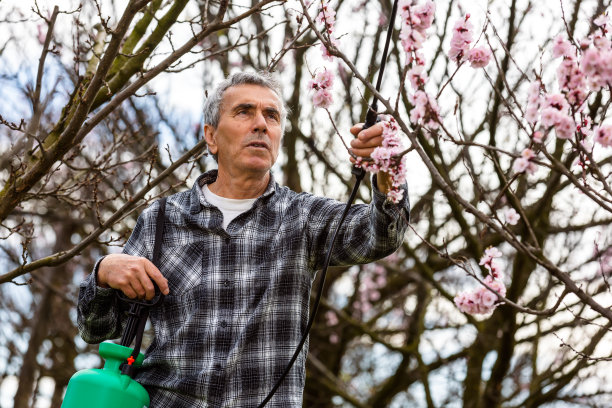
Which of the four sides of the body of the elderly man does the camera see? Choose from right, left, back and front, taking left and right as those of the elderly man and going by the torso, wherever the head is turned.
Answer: front

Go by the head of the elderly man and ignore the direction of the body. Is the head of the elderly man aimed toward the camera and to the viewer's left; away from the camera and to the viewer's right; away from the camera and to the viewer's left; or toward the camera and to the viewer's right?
toward the camera and to the viewer's right
